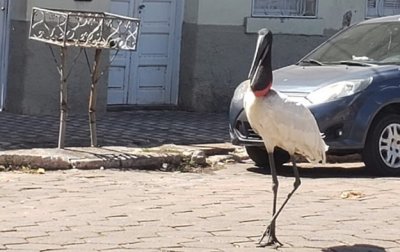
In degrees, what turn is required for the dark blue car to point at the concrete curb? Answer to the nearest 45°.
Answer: approximately 45° to its right

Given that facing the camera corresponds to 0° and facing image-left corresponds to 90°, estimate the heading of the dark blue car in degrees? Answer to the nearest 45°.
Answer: approximately 45°

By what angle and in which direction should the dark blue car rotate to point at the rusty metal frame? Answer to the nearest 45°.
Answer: approximately 45° to its right
